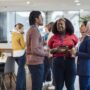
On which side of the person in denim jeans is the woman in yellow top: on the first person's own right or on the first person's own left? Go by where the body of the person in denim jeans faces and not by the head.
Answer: on the first person's own left

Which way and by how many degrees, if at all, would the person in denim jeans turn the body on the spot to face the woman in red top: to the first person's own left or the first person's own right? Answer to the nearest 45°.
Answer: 0° — they already face them

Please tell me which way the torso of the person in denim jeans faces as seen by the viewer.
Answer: to the viewer's right

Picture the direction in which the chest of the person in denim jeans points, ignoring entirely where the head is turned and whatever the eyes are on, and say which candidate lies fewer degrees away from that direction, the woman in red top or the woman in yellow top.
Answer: the woman in red top
